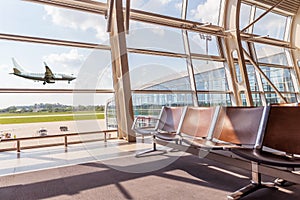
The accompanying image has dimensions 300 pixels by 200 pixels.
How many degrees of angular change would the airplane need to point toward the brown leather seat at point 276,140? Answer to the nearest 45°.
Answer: approximately 45° to its right

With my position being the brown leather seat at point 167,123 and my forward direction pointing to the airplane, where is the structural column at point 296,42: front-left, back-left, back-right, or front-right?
back-right

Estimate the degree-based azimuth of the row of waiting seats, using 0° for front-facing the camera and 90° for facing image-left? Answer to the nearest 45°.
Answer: approximately 45°

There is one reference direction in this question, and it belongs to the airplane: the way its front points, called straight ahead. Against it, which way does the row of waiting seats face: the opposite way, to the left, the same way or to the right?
the opposite way

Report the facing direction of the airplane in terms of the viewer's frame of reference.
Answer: facing to the right of the viewer

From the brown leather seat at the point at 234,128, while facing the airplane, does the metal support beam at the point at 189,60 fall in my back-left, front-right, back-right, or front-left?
front-right

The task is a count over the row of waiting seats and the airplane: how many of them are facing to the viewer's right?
1

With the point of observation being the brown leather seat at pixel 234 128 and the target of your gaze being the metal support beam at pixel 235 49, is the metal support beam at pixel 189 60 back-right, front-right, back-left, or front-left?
front-left

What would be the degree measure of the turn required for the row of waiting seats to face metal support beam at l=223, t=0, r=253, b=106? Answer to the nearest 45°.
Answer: approximately 135° to its right

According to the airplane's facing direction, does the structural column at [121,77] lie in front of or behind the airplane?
in front

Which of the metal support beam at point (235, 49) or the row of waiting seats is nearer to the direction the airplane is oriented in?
the metal support beam

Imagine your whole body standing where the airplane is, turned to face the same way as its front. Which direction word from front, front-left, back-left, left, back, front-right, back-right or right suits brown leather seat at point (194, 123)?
front-right
